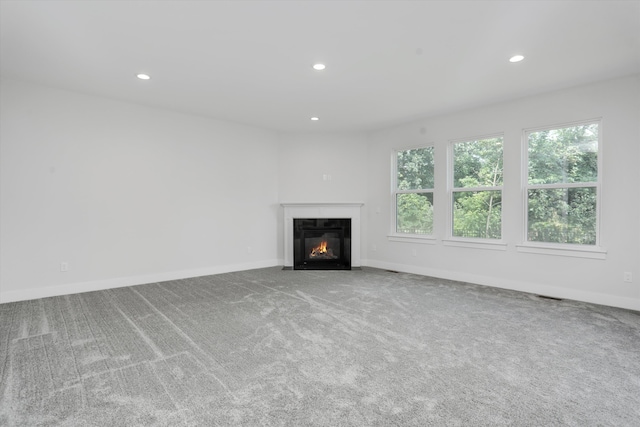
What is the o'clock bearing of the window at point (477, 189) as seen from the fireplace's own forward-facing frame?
The window is roughly at 10 o'clock from the fireplace.

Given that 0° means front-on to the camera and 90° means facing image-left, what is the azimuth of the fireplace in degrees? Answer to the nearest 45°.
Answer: approximately 0°

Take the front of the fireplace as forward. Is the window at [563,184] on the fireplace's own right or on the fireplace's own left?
on the fireplace's own left

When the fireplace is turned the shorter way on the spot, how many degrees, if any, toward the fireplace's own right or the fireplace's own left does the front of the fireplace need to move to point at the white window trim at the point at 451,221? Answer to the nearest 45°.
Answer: approximately 45° to the fireplace's own left

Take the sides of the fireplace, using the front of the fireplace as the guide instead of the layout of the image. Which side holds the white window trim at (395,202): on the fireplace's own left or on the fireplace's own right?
on the fireplace's own left

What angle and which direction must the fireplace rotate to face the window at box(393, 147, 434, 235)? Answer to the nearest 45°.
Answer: approximately 90° to its left

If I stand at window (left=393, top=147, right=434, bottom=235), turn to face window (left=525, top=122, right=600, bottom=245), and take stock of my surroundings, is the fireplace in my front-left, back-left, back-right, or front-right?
back-right
